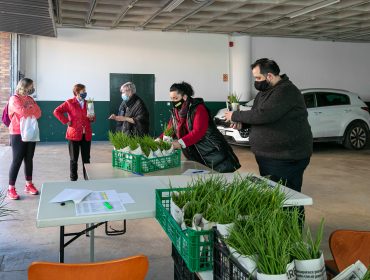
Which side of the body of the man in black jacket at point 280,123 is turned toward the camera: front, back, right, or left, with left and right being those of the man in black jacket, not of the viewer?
left

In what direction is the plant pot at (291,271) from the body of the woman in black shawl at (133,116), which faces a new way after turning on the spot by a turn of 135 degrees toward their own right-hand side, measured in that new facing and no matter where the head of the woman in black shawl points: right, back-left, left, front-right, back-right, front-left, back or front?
back

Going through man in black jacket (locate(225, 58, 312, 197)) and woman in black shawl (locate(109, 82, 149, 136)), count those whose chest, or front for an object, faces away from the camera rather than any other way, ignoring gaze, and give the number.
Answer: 0

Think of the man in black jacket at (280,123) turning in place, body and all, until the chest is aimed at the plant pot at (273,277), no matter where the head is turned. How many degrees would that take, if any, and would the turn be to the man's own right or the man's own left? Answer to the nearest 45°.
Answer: approximately 90° to the man's own left

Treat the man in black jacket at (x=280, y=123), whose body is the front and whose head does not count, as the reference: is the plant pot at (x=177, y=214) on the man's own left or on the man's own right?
on the man's own left

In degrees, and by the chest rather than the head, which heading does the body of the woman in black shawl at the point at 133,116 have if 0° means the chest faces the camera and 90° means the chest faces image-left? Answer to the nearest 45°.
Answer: approximately 45°

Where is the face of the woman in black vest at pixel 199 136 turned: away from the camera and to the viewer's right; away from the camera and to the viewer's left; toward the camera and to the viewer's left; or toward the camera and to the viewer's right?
toward the camera and to the viewer's left

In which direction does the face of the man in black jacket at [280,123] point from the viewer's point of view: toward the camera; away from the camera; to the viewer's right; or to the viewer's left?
to the viewer's left
